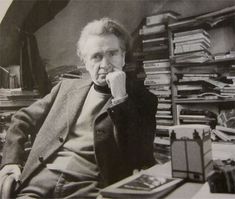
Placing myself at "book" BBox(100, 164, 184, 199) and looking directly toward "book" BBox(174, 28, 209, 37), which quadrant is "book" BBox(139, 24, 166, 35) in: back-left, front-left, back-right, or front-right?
front-left

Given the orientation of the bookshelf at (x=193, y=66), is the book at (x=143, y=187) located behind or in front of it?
in front

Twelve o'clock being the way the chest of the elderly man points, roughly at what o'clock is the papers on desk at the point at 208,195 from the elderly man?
The papers on desk is roughly at 11 o'clock from the elderly man.

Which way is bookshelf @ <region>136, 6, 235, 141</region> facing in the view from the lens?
facing the viewer and to the left of the viewer

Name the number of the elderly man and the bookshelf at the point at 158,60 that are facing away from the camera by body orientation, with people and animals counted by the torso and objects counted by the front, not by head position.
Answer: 0

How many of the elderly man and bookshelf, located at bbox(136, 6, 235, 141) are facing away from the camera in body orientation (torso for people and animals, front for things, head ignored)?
0

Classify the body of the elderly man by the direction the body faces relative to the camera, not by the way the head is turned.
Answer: toward the camera

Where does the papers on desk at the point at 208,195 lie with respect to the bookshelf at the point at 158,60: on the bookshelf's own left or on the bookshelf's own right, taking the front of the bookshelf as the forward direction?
on the bookshelf's own left
